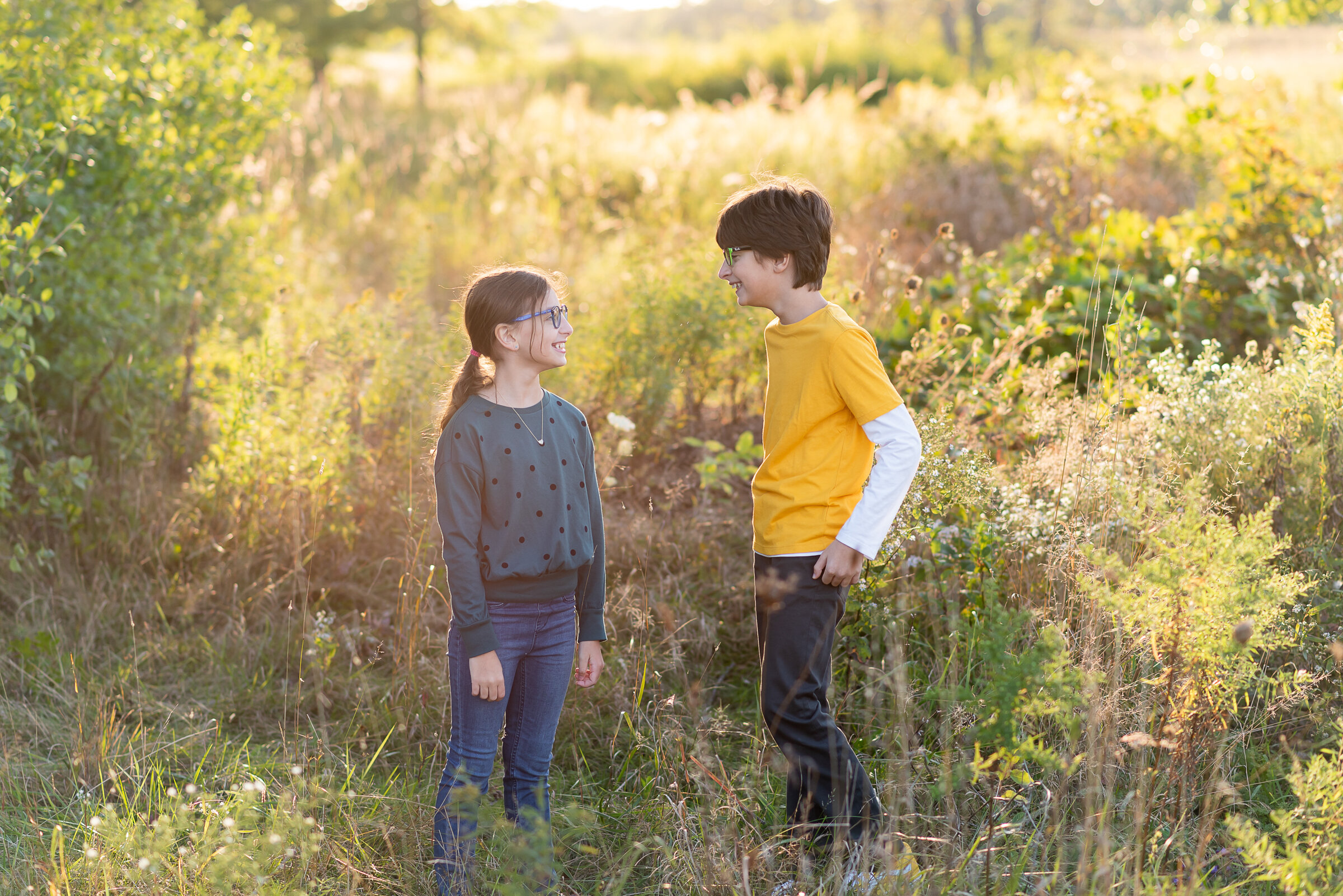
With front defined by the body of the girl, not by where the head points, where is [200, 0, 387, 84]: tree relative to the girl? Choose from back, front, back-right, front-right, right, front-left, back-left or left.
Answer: back-left

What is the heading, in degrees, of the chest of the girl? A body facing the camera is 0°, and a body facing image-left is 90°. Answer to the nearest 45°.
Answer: approximately 315°

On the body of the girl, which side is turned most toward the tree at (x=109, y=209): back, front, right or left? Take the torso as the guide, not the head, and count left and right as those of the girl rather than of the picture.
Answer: back

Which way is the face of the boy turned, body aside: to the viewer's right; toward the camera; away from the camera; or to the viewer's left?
to the viewer's left

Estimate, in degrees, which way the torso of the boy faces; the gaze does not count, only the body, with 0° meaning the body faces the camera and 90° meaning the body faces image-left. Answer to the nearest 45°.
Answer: approximately 90°

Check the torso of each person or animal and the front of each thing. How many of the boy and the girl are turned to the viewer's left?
1

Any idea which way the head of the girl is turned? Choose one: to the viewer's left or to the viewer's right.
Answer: to the viewer's right
